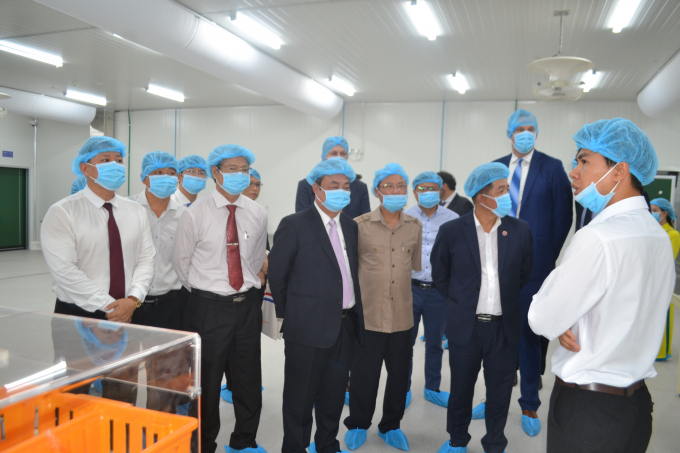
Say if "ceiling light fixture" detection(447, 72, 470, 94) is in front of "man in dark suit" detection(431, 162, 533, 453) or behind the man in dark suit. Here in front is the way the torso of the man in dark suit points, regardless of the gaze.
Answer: behind

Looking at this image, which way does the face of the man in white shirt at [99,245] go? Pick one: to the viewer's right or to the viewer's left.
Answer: to the viewer's right

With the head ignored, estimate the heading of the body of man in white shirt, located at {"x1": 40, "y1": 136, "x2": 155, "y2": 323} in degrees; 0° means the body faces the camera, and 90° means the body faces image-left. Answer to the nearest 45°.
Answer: approximately 315°

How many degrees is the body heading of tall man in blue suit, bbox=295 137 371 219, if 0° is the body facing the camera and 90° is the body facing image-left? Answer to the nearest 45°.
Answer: approximately 0°

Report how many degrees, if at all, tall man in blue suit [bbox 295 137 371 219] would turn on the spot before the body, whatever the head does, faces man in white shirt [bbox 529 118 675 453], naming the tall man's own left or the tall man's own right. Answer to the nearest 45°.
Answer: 0° — they already face them

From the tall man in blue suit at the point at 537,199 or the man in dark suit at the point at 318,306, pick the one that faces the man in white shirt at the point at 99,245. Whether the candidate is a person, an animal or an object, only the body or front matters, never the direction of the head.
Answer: the tall man in blue suit

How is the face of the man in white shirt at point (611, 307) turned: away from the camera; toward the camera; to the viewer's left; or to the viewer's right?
to the viewer's left

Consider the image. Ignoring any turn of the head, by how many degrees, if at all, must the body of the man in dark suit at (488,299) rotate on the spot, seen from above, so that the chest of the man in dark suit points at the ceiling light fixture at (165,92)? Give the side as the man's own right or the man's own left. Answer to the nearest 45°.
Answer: approximately 135° to the man's own right

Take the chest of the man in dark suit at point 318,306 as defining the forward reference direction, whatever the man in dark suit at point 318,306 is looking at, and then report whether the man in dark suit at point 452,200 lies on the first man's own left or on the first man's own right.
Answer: on the first man's own left

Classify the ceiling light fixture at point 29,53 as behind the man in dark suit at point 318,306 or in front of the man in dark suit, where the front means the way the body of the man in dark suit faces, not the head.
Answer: behind

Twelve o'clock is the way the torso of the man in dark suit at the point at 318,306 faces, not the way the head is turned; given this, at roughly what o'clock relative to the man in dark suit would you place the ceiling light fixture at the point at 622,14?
The ceiling light fixture is roughly at 9 o'clock from the man in dark suit.
